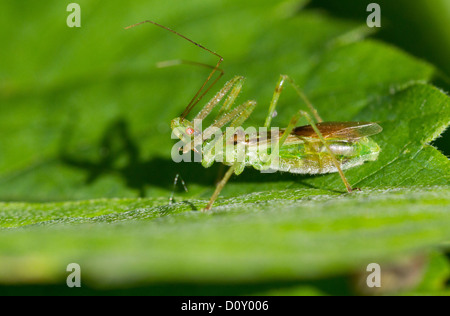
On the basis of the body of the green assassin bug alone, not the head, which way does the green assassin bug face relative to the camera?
to the viewer's left
